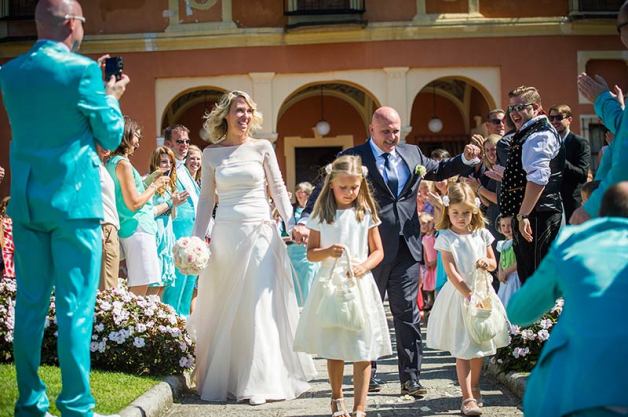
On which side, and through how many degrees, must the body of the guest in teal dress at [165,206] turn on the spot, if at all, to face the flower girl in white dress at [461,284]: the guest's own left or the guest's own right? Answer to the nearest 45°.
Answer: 0° — they already face them

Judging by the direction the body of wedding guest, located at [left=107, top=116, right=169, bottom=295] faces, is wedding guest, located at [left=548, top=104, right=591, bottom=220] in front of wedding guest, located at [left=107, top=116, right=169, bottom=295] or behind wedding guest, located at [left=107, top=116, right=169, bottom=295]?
in front

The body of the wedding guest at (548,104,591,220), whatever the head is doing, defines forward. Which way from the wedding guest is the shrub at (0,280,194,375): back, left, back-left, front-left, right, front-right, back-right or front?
front

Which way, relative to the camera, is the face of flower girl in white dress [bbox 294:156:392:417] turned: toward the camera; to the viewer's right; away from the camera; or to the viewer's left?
toward the camera

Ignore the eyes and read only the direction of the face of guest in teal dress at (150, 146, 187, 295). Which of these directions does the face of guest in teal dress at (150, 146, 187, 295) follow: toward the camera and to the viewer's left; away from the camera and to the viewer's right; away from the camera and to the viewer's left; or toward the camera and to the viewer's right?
toward the camera and to the viewer's right

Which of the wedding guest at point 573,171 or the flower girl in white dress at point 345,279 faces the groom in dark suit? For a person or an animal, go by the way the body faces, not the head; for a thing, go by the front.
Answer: the wedding guest

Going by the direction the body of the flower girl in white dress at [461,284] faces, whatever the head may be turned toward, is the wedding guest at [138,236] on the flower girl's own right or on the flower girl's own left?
on the flower girl's own right

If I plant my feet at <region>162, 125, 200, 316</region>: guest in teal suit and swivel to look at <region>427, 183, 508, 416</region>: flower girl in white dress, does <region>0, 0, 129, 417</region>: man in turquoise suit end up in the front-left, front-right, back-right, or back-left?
front-right

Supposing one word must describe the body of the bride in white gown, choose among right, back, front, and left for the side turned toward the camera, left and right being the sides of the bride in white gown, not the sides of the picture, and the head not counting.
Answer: front

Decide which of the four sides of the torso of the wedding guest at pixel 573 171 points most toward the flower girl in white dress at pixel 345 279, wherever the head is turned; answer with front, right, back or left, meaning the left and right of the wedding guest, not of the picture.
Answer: front

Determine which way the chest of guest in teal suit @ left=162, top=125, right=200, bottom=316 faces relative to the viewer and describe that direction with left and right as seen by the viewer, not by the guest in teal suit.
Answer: facing the viewer and to the right of the viewer

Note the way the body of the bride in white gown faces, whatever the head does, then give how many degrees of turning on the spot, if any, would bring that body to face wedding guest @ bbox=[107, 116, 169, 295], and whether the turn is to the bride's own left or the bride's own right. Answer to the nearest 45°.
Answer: approximately 135° to the bride's own right

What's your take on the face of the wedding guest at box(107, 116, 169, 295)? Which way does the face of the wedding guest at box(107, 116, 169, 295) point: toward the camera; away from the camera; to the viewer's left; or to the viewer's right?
to the viewer's right

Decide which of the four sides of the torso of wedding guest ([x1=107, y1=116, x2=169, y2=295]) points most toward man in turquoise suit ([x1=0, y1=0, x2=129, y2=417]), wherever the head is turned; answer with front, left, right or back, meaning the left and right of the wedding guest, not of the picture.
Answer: right

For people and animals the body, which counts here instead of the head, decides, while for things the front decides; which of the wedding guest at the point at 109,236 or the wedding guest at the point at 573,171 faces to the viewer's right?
the wedding guest at the point at 109,236

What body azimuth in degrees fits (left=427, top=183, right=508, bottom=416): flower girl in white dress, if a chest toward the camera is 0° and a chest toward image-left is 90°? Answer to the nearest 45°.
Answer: approximately 0°
